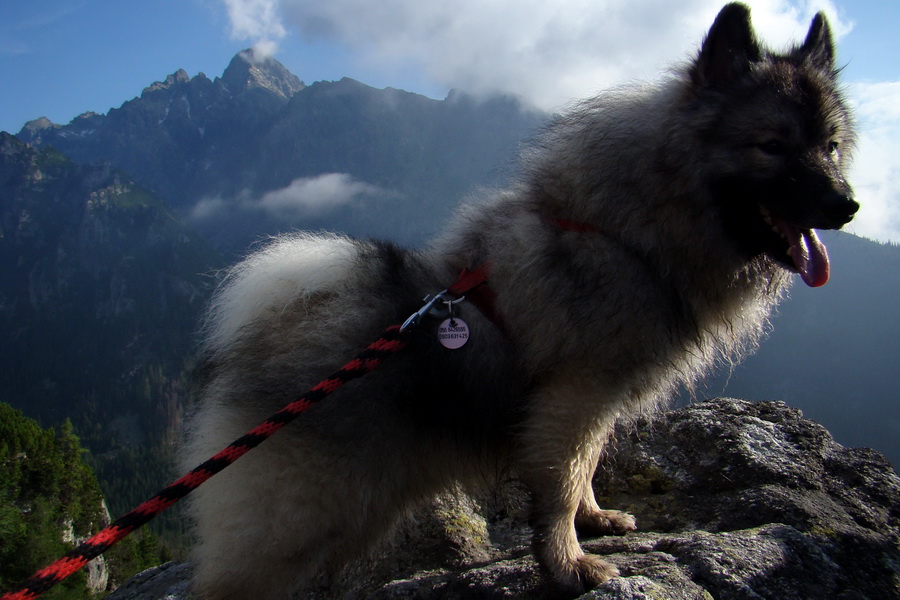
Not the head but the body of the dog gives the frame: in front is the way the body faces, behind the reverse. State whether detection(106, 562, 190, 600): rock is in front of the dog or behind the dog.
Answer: behind

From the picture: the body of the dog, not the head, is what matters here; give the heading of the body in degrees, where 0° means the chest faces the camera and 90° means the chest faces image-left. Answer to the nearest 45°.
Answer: approximately 270°
